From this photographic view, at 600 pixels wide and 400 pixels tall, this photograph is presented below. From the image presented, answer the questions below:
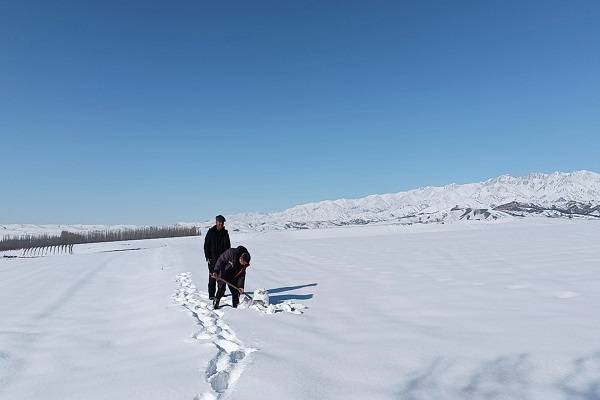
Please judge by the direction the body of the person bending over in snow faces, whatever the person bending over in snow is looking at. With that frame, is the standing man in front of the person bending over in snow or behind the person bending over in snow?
behind

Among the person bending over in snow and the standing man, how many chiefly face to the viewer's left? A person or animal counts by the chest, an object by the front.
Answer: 0

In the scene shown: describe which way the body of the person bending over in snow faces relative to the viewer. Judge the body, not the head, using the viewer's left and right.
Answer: facing the viewer and to the right of the viewer

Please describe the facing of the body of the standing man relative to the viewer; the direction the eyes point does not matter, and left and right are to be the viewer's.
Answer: facing the viewer

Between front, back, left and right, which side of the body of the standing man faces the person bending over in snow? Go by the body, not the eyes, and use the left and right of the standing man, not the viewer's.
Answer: front
